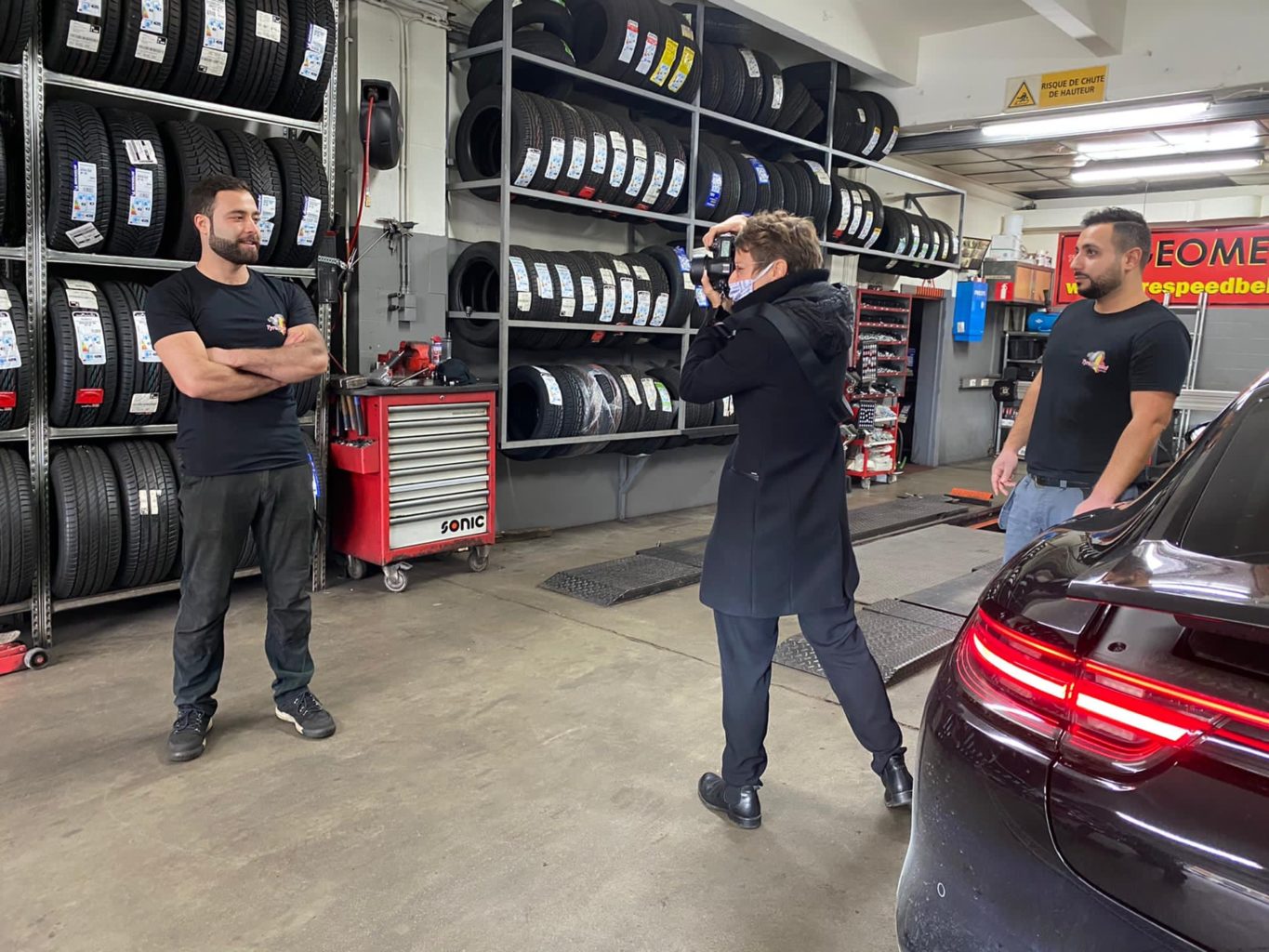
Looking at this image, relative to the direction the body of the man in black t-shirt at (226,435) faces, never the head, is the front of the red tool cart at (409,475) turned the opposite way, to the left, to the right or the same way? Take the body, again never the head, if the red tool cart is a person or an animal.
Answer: the same way

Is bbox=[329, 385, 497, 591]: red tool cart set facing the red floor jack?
no

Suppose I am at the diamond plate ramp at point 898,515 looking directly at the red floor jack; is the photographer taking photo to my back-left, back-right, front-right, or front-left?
front-left

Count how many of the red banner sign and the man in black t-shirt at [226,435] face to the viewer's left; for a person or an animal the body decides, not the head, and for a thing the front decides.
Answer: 0

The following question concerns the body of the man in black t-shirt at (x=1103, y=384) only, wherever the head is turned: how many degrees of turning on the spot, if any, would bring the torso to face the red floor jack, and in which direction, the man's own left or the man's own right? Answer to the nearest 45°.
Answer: approximately 45° to the man's own right

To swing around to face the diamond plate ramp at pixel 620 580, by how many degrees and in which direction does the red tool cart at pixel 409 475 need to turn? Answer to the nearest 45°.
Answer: approximately 45° to its left

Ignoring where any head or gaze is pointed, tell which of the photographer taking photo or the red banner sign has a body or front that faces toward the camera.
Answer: the red banner sign

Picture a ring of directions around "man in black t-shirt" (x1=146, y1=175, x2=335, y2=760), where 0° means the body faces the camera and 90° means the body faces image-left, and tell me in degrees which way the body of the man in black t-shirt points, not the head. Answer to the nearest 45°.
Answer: approximately 315°

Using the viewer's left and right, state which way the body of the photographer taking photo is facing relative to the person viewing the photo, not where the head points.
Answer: facing to the left of the viewer

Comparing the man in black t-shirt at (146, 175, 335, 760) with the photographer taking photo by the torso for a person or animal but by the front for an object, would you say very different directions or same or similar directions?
very different directions

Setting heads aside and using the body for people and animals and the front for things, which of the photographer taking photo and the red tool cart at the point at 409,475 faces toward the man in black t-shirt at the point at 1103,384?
the red tool cart

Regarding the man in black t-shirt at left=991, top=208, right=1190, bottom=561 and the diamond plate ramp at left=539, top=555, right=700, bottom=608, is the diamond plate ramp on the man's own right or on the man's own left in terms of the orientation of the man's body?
on the man's own right

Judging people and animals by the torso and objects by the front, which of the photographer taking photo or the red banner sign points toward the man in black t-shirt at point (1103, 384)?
the red banner sign

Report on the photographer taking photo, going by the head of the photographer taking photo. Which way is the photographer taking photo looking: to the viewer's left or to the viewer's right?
to the viewer's left

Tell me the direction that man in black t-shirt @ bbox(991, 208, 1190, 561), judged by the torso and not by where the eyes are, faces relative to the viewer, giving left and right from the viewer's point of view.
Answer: facing the viewer and to the left of the viewer

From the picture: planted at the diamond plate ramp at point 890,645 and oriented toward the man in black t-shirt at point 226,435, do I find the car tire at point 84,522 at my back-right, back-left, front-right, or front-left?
front-right

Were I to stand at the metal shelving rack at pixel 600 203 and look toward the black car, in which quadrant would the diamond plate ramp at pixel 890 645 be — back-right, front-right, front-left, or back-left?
front-left
